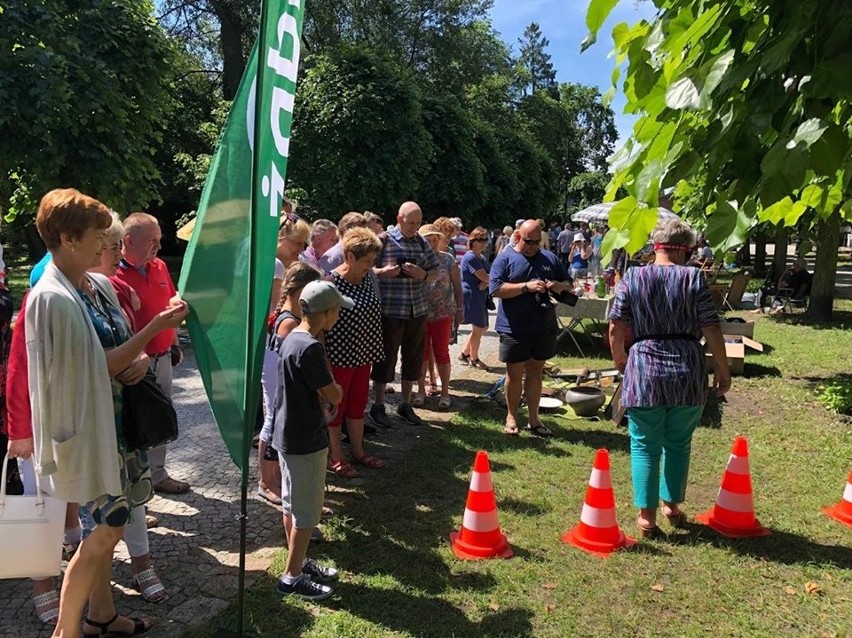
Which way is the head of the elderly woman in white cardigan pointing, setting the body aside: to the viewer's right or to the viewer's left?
to the viewer's right

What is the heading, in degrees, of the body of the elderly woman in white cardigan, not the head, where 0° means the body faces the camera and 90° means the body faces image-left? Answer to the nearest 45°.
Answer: approximately 270°

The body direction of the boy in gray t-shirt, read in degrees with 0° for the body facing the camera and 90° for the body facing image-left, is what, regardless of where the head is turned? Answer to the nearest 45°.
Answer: approximately 270°

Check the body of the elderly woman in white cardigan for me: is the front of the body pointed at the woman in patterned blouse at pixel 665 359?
yes

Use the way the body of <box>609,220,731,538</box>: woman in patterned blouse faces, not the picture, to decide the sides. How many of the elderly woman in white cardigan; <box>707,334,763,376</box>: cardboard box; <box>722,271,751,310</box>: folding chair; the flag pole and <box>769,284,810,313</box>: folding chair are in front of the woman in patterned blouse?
3

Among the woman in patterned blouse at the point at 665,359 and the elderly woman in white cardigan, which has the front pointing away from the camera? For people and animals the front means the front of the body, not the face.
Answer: the woman in patterned blouse

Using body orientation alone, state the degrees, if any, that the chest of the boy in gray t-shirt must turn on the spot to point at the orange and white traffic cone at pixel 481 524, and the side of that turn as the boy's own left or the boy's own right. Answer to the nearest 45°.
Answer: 0° — they already face it

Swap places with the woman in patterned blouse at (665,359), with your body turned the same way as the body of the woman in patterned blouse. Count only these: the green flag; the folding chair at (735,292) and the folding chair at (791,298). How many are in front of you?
2

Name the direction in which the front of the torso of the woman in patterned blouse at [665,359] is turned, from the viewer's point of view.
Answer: away from the camera
